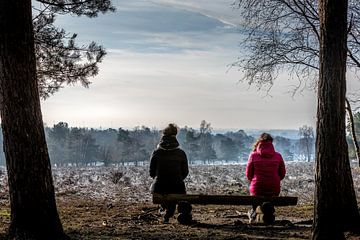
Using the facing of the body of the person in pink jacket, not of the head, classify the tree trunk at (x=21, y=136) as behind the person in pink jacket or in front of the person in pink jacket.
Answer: behind

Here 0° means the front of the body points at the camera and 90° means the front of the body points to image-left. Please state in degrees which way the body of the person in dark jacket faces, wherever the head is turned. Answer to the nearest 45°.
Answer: approximately 180°

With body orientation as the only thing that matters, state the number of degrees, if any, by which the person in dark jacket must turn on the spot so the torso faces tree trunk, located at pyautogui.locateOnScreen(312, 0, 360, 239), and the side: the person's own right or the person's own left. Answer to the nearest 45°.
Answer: approximately 135° to the person's own right

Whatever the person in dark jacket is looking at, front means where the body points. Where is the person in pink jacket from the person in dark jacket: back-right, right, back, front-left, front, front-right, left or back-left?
right

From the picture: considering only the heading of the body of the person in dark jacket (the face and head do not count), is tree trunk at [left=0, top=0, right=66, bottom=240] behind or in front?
behind

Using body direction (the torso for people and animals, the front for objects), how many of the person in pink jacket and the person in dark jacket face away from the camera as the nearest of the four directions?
2

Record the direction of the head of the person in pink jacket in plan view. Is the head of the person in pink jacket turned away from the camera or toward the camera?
away from the camera

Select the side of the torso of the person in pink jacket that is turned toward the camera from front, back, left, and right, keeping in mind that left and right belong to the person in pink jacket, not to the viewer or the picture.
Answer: back

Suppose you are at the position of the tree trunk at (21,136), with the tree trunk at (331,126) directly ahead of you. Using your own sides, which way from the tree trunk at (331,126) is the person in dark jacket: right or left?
left
